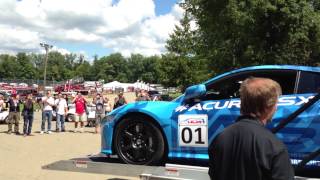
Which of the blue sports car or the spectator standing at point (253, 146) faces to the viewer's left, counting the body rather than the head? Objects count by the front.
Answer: the blue sports car

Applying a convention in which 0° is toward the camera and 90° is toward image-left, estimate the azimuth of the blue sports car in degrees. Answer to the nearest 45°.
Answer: approximately 90°

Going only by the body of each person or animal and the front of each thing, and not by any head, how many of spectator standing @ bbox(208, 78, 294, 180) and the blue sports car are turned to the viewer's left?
1

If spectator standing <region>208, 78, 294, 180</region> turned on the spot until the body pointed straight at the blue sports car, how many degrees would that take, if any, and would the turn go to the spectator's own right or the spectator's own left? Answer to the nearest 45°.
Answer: approximately 45° to the spectator's own left

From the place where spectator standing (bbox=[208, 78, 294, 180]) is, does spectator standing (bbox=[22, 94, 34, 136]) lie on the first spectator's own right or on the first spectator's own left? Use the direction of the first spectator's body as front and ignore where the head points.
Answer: on the first spectator's own left

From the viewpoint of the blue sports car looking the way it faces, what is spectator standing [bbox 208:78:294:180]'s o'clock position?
The spectator standing is roughly at 9 o'clock from the blue sports car.

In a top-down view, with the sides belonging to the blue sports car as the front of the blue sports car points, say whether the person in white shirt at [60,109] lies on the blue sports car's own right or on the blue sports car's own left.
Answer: on the blue sports car's own right

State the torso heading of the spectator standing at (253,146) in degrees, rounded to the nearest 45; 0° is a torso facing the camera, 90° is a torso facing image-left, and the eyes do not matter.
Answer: approximately 225°
